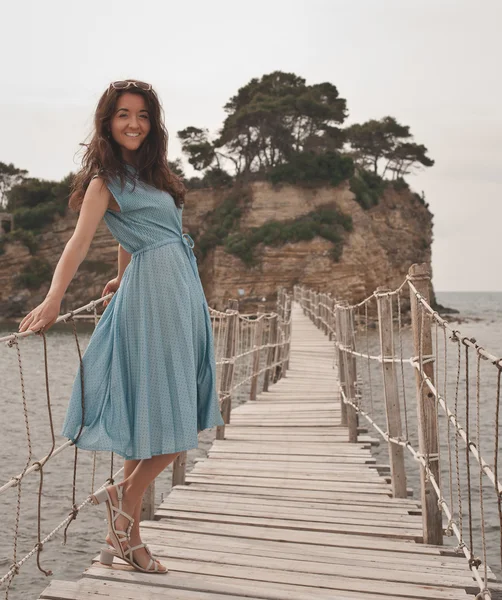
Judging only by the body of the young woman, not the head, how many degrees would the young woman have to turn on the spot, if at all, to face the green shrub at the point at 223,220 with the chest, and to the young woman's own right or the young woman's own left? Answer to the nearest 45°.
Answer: approximately 135° to the young woman's own left

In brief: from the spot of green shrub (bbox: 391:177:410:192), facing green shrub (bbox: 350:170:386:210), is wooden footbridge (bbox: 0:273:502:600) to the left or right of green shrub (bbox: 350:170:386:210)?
left

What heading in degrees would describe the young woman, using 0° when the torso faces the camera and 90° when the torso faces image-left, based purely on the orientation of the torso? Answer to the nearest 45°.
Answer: approximately 315°

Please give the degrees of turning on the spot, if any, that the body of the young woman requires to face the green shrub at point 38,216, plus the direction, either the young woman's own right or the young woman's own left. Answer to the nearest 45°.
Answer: approximately 135° to the young woman's own left

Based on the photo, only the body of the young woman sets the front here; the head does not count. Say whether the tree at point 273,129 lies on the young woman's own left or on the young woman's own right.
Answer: on the young woman's own left

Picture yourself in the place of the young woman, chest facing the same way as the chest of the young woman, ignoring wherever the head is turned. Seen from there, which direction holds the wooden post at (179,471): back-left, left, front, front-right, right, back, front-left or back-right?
back-left

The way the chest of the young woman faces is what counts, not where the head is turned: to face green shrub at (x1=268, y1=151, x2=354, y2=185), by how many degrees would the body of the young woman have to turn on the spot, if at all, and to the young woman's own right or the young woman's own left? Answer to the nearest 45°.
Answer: approximately 135° to the young woman's own left

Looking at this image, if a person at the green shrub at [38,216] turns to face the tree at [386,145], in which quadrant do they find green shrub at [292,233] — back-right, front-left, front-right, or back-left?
front-right

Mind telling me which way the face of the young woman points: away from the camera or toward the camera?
toward the camera

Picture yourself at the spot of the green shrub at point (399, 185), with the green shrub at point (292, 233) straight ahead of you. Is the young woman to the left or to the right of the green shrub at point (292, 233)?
left

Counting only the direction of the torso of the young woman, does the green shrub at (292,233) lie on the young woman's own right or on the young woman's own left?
on the young woman's own left
